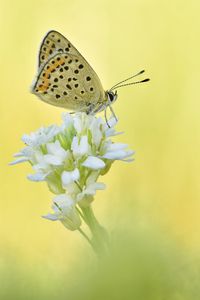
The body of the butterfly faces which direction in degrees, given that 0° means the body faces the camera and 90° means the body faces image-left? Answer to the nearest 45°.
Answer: approximately 270°
